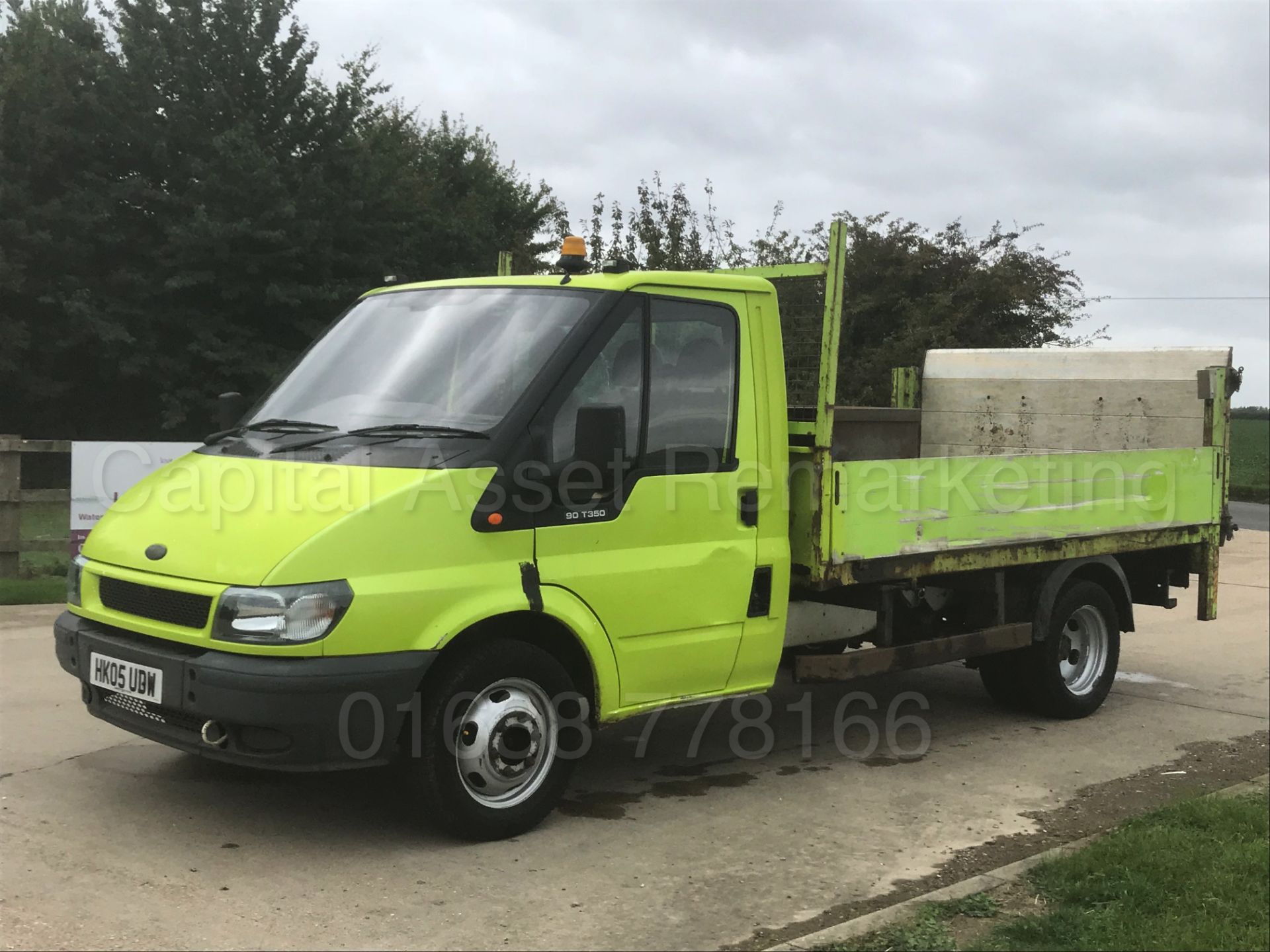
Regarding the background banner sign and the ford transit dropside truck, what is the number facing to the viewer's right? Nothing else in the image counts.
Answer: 0

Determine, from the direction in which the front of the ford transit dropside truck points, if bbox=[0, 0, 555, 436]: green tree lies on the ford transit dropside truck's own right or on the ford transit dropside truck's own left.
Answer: on the ford transit dropside truck's own right

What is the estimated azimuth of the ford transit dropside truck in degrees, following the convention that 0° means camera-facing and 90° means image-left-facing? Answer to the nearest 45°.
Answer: approximately 45°

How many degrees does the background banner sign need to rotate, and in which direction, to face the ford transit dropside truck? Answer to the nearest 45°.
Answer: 0° — it already faces it

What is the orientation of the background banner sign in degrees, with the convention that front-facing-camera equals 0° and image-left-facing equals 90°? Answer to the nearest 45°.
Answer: approximately 0°

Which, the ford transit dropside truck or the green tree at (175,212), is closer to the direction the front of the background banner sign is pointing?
the ford transit dropside truck

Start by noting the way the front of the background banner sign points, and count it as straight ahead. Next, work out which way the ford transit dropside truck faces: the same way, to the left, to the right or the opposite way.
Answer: to the right

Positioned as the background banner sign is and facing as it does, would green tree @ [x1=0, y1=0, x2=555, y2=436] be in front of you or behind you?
behind

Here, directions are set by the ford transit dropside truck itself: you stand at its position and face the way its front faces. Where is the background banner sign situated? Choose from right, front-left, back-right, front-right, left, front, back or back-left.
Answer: right
